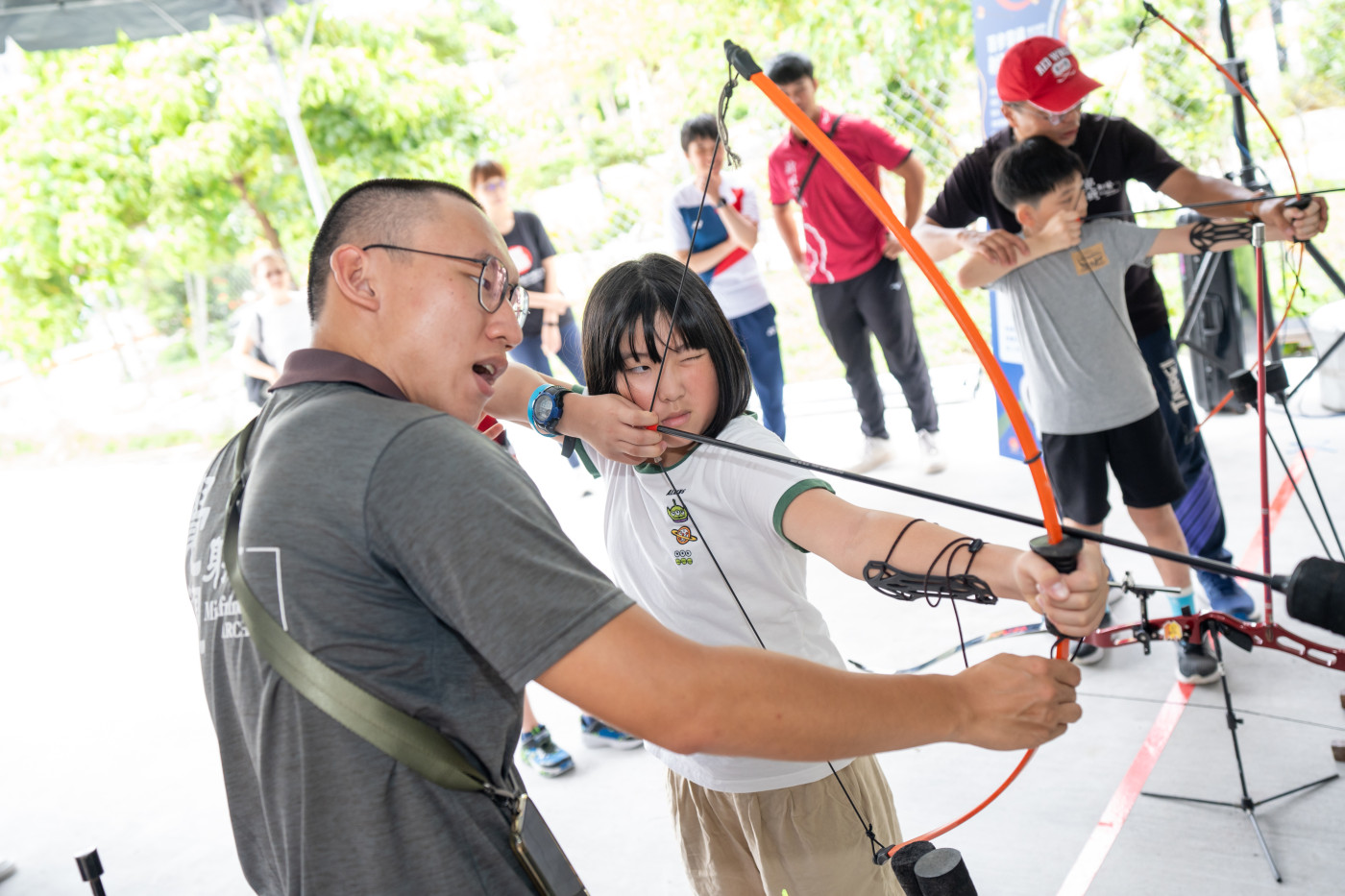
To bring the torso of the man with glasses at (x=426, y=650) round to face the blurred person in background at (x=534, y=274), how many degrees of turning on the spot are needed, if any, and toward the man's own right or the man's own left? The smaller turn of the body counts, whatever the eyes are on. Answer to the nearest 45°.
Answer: approximately 45° to the man's own left

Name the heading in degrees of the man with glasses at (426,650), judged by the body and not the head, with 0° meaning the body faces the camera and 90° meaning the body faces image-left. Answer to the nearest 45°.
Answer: approximately 225°

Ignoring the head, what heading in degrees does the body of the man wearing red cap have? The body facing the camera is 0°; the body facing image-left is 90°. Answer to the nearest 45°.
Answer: approximately 315°

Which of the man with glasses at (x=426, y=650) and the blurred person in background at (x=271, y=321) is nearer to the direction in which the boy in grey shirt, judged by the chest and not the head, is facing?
the man with glasses

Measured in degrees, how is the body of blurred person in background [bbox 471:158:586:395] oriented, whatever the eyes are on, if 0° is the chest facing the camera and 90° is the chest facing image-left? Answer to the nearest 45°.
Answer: approximately 0°

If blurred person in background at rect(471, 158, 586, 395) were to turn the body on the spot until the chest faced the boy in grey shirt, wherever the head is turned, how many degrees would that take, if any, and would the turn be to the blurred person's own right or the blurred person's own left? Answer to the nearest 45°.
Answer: approximately 45° to the blurred person's own left

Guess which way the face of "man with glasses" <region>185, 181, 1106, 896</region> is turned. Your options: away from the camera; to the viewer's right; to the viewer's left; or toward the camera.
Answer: to the viewer's right

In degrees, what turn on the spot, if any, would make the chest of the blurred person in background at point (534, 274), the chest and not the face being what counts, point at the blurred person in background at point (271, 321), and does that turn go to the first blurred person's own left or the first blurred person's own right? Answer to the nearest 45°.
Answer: approximately 90° to the first blurred person's own right

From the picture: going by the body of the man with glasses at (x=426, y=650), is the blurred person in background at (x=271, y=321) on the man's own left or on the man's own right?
on the man's own left

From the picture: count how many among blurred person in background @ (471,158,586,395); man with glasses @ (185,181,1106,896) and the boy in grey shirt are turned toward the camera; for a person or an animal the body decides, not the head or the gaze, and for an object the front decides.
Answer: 2
